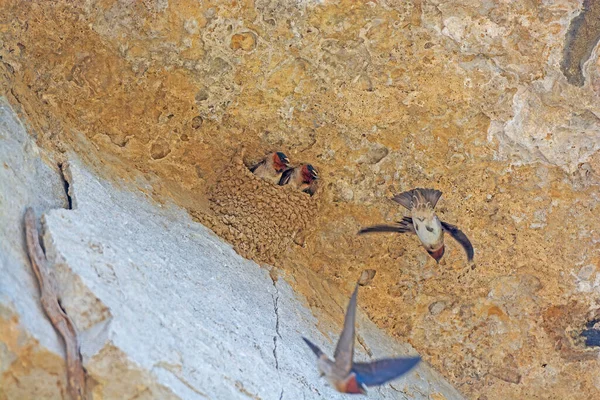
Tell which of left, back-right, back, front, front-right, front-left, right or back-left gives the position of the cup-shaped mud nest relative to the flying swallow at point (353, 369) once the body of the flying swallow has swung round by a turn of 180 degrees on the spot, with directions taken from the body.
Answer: front

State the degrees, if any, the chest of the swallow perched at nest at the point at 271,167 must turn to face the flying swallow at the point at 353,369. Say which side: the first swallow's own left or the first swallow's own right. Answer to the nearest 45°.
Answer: approximately 45° to the first swallow's own right

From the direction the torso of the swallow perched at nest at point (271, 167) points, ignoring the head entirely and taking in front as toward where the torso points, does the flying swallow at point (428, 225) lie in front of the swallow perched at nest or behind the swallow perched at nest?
in front

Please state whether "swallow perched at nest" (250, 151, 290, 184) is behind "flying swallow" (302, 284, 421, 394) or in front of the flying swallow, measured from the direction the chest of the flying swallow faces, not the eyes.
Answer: behind
